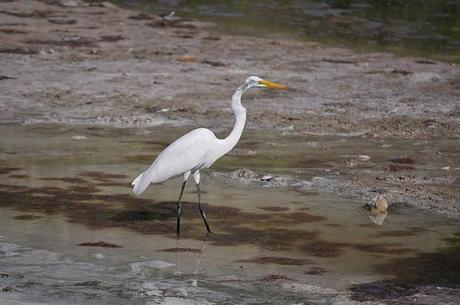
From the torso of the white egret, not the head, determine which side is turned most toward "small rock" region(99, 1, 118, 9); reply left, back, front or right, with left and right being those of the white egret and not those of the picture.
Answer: left

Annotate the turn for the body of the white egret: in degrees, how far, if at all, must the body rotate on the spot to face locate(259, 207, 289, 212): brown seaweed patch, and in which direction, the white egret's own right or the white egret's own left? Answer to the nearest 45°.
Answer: approximately 45° to the white egret's own left

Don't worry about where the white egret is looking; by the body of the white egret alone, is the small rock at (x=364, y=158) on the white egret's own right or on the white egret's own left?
on the white egret's own left

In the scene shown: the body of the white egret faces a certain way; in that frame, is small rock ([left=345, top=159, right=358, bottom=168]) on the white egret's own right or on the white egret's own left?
on the white egret's own left

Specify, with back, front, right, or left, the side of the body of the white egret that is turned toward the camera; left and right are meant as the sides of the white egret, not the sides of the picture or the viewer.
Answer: right

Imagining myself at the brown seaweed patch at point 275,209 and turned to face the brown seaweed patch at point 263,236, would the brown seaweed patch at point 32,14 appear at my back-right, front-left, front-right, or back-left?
back-right

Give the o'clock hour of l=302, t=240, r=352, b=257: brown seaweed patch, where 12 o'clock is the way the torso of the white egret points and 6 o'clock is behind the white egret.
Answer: The brown seaweed patch is roughly at 1 o'clock from the white egret.

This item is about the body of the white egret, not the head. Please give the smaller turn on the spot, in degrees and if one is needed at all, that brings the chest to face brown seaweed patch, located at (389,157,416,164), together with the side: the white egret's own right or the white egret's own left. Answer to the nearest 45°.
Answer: approximately 45° to the white egret's own left

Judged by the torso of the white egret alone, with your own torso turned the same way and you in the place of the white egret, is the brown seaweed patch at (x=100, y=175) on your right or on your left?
on your left

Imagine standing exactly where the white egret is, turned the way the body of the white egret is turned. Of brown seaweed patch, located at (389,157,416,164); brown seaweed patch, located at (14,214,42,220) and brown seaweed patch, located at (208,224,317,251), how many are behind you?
1

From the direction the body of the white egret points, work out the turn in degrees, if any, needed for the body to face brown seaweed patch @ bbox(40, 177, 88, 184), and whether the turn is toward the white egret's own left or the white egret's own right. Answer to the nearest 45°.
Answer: approximately 135° to the white egret's own left

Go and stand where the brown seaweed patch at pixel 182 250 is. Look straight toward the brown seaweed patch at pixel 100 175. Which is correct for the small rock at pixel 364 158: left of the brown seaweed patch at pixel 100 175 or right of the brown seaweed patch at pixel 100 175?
right

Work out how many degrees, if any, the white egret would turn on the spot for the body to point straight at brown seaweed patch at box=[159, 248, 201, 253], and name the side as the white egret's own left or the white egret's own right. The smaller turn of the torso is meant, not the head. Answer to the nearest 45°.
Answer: approximately 90° to the white egret's own right

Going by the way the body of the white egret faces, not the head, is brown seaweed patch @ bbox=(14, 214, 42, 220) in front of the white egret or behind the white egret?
behind

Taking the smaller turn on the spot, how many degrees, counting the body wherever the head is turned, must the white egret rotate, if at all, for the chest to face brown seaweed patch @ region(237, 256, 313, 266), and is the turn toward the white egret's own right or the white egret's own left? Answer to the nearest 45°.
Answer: approximately 45° to the white egret's own right

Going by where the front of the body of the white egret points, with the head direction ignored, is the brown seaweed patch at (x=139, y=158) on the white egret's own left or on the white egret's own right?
on the white egret's own left
